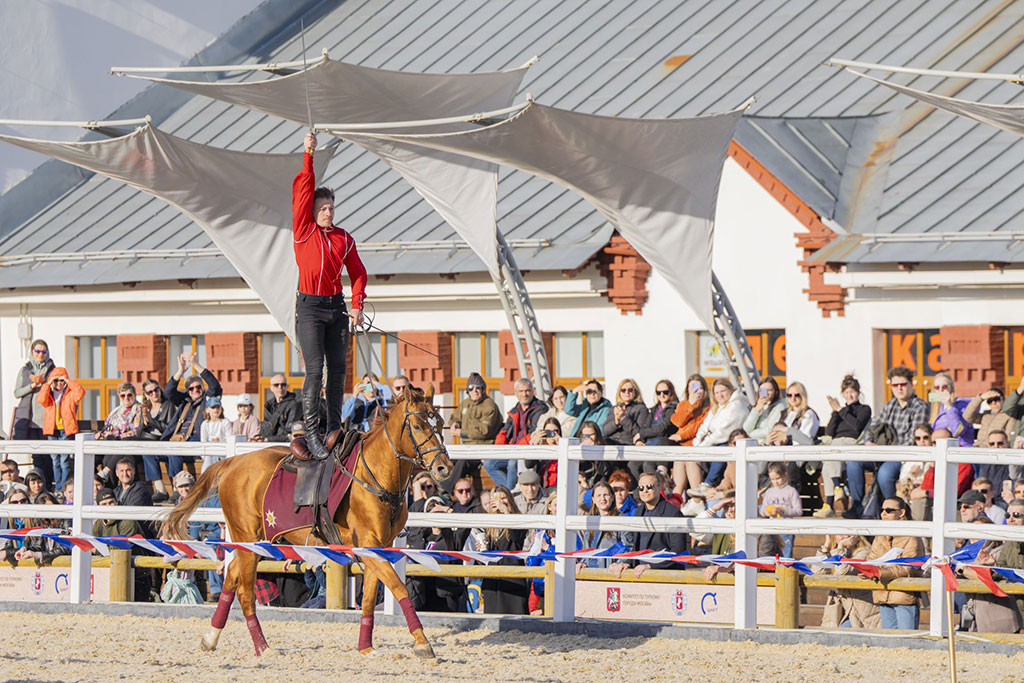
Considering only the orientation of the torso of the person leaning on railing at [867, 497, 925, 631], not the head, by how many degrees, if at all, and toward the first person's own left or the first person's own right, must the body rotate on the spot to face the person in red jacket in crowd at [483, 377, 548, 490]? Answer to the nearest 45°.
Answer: approximately 90° to the first person's own right

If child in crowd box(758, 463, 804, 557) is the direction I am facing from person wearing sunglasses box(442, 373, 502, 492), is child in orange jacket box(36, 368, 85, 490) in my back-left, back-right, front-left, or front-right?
back-right

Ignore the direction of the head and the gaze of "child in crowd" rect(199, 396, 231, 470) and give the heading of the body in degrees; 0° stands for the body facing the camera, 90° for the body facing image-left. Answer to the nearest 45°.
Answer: approximately 0°

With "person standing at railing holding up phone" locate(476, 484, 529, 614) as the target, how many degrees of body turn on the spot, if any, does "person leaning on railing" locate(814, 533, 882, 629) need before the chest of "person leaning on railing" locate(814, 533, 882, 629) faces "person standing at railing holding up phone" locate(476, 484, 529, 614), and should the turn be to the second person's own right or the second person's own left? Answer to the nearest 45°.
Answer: approximately 45° to the second person's own right

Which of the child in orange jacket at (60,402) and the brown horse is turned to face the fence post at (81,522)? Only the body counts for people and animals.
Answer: the child in orange jacket

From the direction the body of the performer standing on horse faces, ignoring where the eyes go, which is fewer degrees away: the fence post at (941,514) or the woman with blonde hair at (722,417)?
the fence post

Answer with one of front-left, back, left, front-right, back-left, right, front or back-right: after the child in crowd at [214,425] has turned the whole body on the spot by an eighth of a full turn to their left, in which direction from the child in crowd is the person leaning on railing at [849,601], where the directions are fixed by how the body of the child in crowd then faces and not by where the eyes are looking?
front

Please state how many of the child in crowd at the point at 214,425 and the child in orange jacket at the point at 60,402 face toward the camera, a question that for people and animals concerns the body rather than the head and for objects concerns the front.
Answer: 2

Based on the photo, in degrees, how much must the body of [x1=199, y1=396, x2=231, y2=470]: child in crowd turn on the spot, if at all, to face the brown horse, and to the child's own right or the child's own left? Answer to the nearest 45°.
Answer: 0° — they already face it

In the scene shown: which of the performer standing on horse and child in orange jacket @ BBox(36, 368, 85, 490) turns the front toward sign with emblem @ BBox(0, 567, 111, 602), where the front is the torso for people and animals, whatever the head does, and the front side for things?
the child in orange jacket

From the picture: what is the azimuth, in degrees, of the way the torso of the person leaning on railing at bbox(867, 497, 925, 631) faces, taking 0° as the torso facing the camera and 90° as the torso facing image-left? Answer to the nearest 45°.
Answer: approximately 45°
